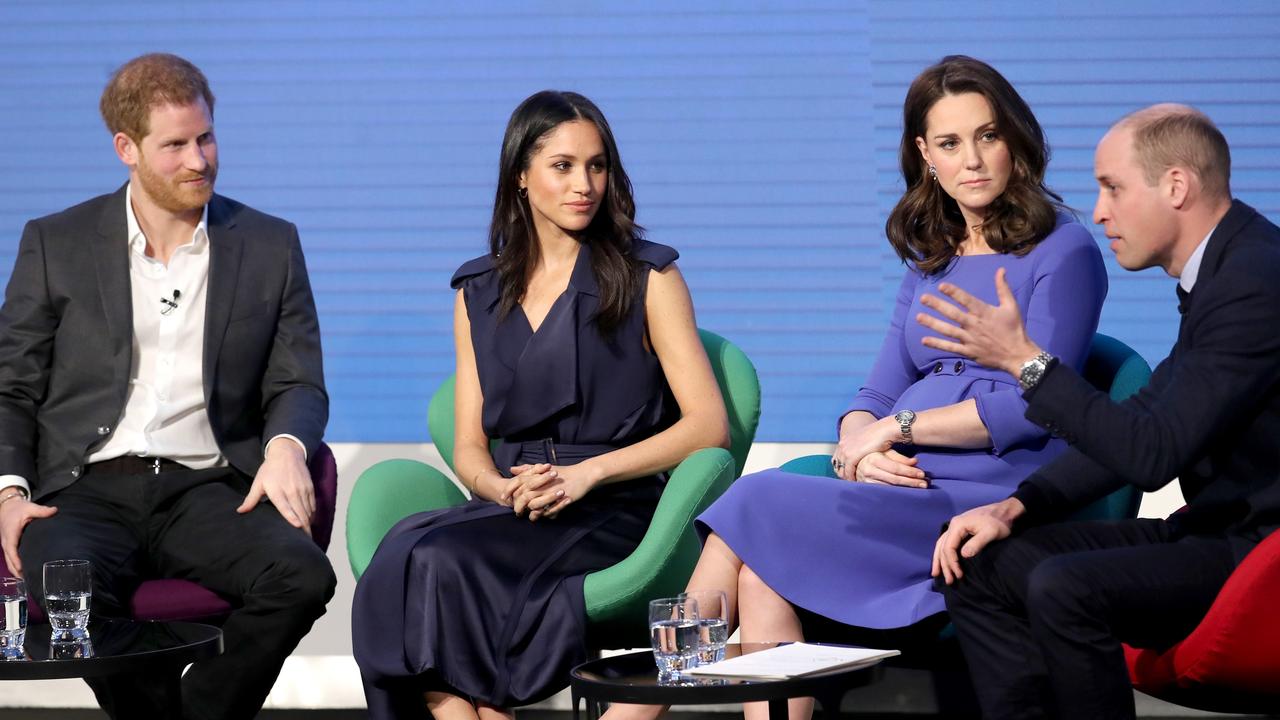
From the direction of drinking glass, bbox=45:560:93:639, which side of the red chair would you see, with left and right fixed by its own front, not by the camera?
front

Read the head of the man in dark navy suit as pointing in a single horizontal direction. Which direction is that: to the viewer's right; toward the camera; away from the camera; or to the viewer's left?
to the viewer's left

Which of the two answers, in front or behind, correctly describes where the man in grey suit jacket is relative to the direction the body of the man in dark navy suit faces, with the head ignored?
in front

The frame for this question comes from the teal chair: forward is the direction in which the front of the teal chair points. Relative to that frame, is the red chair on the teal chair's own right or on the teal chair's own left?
on the teal chair's own left

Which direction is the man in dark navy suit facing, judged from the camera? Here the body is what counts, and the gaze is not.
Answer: to the viewer's left

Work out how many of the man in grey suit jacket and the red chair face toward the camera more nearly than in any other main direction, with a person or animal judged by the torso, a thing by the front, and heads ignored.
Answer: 1

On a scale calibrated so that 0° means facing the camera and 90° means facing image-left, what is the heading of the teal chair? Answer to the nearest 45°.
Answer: approximately 45°

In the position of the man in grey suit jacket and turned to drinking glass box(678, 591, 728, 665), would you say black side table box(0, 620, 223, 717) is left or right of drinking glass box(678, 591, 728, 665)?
right

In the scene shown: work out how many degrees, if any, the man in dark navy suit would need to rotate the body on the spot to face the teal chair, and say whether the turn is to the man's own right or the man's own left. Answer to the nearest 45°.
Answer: approximately 90° to the man's own right

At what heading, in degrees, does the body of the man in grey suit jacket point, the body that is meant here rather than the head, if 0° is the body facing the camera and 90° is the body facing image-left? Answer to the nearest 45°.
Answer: approximately 0°

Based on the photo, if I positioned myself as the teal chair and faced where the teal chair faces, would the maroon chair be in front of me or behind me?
in front

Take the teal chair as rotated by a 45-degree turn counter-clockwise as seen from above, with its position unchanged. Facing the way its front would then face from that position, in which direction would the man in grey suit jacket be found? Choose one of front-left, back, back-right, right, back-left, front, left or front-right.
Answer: right

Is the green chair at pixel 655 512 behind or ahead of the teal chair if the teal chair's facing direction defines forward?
ahead

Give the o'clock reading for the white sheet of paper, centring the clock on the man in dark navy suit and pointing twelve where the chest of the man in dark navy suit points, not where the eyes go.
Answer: The white sheet of paper is roughly at 11 o'clock from the man in dark navy suit.

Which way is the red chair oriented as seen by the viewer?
to the viewer's left

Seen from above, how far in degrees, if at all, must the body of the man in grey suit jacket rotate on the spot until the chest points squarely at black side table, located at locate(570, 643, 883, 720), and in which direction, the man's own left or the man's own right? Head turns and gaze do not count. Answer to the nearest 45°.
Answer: approximately 45° to the man's own left
